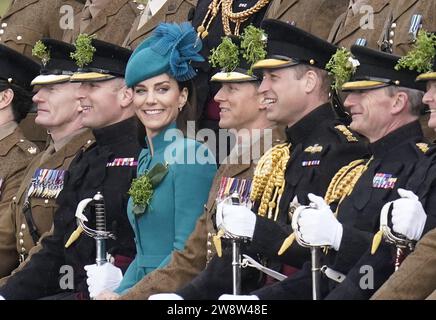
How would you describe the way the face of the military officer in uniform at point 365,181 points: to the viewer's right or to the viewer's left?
to the viewer's left

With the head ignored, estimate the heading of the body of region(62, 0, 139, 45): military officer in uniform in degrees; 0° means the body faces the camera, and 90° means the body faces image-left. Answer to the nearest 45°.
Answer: approximately 45°

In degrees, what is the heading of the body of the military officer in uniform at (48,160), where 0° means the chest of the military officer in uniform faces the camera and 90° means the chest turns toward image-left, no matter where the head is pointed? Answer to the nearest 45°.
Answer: approximately 45°

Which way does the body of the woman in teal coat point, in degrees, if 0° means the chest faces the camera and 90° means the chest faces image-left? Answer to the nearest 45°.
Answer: approximately 45°

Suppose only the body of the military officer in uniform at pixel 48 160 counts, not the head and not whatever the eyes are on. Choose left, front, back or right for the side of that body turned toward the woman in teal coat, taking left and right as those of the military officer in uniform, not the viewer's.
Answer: left

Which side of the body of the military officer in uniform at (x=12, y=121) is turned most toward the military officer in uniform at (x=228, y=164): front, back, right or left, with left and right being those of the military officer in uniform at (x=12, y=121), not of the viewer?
left
